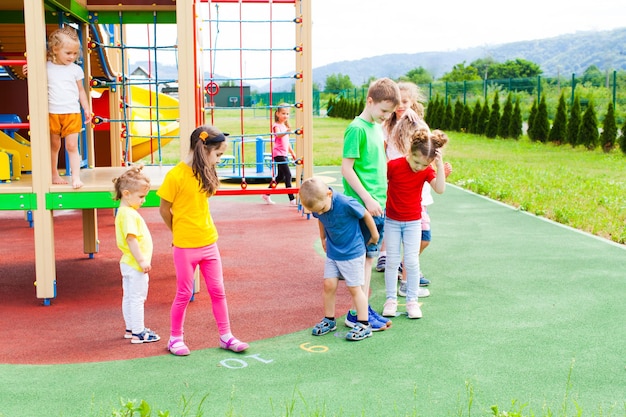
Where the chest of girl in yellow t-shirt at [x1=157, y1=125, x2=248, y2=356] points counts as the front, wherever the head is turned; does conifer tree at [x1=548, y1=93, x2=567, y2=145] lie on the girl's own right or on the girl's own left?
on the girl's own left

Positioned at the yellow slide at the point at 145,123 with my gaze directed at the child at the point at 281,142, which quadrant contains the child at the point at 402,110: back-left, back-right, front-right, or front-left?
front-right

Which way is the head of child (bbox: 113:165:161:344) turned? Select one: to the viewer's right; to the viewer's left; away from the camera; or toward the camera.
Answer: to the viewer's right

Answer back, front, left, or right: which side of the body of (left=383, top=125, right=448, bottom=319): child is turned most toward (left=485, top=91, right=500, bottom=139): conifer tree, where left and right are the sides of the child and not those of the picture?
back

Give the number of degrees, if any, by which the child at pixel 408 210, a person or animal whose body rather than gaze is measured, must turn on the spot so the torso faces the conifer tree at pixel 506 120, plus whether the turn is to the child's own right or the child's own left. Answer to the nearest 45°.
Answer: approximately 180°

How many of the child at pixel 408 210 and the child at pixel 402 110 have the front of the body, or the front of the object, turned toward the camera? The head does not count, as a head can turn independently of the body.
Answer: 2

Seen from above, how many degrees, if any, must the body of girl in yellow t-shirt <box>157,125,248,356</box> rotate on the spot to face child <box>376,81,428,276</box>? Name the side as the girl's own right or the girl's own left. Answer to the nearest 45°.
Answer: approximately 90° to the girl's own left

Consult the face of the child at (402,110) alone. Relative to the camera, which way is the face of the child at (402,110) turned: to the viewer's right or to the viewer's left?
to the viewer's left

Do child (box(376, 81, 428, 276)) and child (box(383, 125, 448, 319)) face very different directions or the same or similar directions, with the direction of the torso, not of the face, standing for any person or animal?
same or similar directions

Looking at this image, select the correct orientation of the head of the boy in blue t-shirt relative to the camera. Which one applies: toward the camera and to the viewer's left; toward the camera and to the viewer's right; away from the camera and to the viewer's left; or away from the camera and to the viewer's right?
toward the camera and to the viewer's left

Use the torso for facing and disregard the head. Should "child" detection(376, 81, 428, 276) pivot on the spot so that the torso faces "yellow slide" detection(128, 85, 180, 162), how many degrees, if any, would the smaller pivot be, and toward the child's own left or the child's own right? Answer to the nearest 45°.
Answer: approximately 135° to the child's own right

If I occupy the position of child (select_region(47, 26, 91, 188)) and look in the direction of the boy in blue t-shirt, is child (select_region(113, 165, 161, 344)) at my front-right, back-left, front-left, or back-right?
front-right

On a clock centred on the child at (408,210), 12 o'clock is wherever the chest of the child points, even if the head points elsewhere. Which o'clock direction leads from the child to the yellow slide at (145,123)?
The yellow slide is roughly at 5 o'clock from the child.

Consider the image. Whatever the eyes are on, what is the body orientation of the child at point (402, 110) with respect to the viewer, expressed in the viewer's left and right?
facing the viewer

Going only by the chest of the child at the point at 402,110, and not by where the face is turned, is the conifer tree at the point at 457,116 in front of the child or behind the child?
behind

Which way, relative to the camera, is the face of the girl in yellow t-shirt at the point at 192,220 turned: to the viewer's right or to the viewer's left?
to the viewer's right
